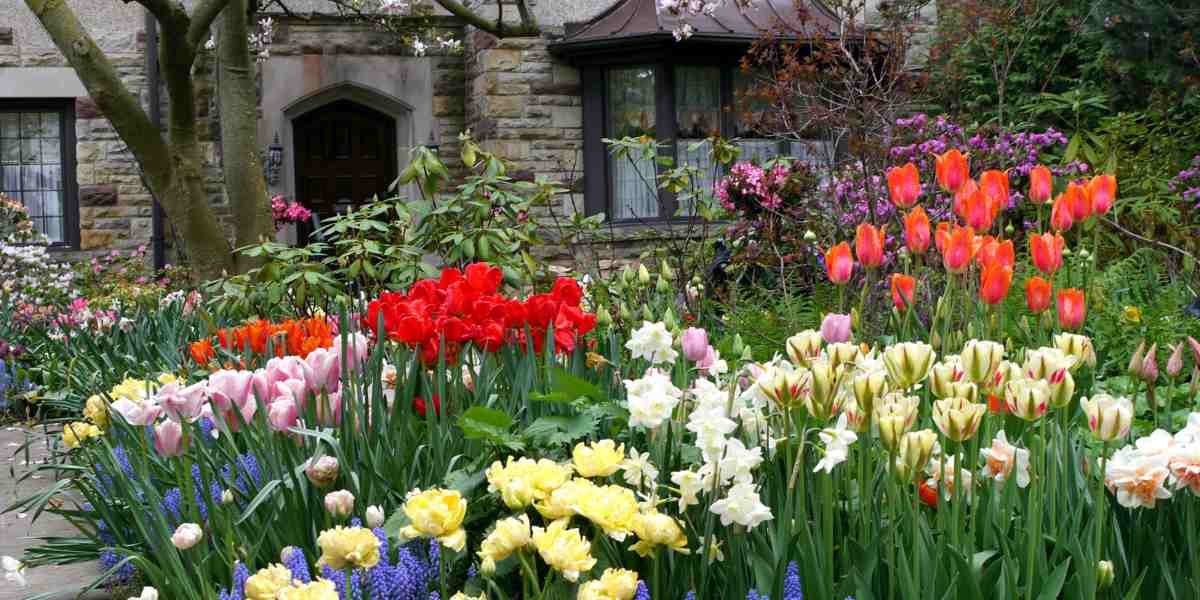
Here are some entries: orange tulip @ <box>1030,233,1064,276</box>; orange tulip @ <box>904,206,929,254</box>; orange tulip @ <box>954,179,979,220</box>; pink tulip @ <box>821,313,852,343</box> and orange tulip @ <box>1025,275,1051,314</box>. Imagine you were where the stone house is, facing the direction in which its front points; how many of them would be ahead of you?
5

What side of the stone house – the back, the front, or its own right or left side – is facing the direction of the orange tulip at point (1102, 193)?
front

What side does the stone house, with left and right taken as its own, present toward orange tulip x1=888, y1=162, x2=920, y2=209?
front

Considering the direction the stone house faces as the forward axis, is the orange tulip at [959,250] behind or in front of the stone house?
in front

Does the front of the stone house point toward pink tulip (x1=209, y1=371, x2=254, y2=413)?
yes

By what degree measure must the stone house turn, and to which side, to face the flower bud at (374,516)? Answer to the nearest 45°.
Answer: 0° — it already faces it

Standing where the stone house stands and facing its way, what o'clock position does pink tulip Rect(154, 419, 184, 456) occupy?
The pink tulip is roughly at 12 o'clock from the stone house.

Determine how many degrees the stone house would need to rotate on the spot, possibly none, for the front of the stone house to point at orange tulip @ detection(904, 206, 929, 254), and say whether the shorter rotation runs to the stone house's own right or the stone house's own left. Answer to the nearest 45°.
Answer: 0° — it already faces it

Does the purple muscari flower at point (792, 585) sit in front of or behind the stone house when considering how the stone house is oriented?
in front

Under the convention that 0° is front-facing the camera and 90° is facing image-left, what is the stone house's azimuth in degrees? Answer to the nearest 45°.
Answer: approximately 0°

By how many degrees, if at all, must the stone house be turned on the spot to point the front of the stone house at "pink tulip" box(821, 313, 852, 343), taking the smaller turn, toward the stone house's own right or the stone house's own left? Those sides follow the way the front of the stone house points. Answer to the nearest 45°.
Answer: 0° — it already faces it
